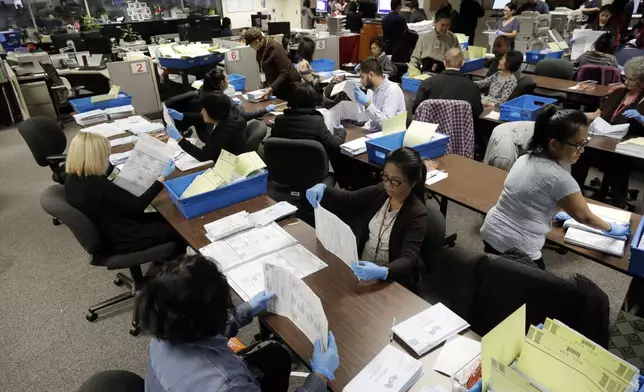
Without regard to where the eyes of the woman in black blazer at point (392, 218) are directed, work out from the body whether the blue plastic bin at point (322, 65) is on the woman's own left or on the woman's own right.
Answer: on the woman's own right

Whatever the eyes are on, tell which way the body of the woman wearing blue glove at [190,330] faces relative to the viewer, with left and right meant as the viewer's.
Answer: facing away from the viewer and to the right of the viewer

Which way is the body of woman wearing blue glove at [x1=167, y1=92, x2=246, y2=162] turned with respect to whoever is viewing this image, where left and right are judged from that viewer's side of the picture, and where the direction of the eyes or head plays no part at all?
facing to the left of the viewer

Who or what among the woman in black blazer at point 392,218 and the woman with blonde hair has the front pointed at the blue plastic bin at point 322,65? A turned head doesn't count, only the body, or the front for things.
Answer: the woman with blonde hair

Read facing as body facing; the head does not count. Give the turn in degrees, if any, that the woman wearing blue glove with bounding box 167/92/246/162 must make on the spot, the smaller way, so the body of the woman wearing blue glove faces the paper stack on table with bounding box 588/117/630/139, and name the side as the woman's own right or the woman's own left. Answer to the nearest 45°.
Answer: approximately 180°

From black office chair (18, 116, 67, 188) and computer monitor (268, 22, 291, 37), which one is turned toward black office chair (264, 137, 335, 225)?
the computer monitor

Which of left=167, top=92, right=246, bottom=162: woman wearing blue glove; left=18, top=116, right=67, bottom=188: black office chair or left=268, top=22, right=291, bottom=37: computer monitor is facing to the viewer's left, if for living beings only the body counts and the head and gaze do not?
the woman wearing blue glove

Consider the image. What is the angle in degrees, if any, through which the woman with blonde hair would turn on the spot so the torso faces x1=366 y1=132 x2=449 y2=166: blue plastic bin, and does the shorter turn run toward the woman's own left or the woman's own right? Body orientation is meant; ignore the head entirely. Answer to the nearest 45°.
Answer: approximately 45° to the woman's own right

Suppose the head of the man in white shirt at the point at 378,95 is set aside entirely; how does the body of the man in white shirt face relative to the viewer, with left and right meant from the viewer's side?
facing to the left of the viewer

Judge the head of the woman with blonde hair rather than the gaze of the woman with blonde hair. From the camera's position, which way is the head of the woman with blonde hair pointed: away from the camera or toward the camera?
away from the camera

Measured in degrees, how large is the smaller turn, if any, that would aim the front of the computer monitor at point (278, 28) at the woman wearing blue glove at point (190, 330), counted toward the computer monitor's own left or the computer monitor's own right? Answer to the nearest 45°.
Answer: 0° — it already faces them

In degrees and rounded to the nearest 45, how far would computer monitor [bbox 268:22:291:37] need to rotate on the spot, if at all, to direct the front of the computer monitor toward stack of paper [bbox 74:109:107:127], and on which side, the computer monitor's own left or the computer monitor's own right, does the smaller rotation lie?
approximately 45° to the computer monitor's own right
